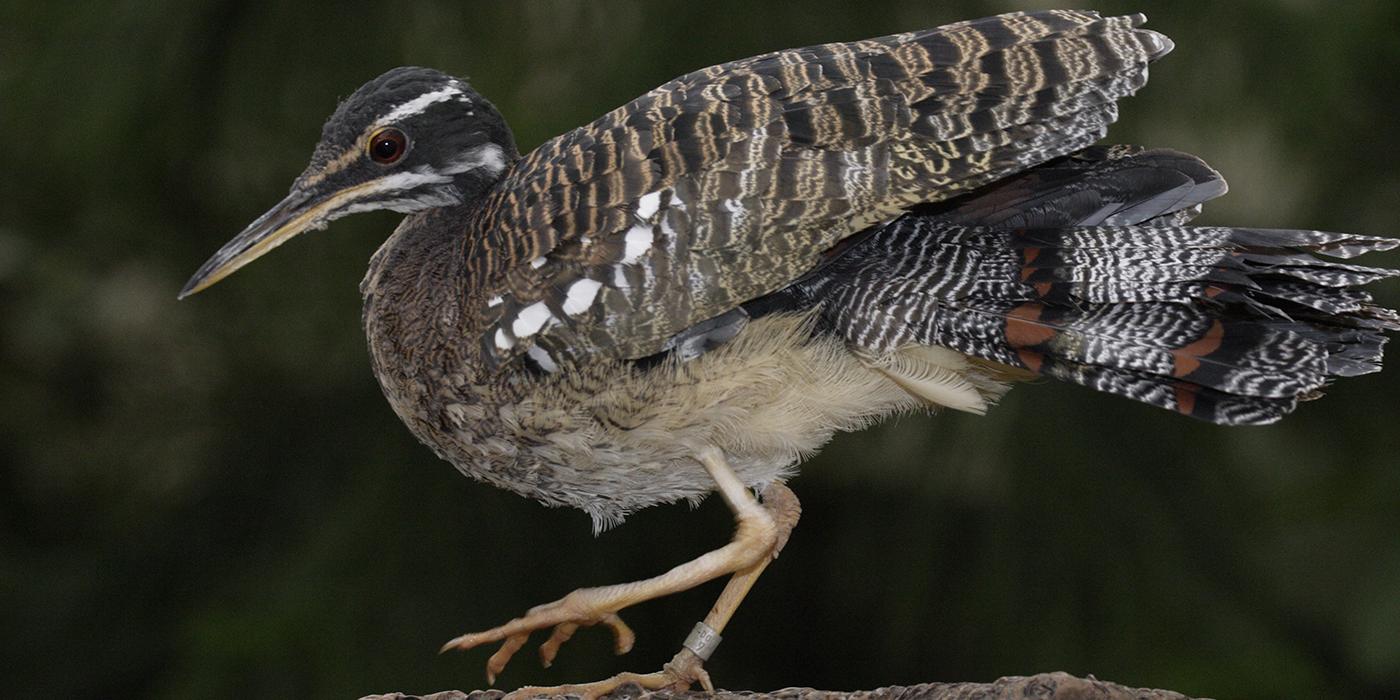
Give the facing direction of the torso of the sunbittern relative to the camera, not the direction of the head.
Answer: to the viewer's left
